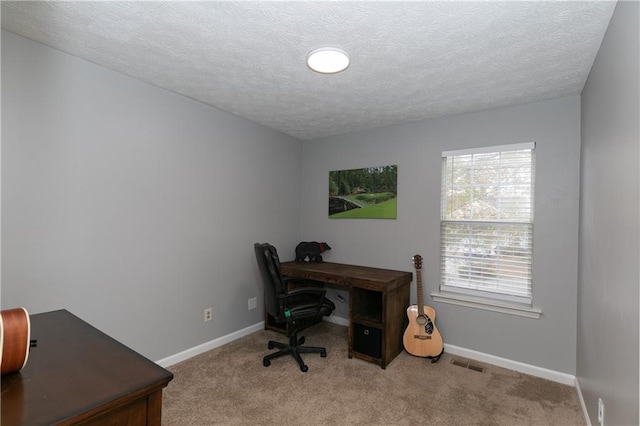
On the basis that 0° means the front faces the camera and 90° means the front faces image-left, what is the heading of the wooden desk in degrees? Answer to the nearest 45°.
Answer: approximately 45°

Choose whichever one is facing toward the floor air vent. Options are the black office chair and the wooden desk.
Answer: the black office chair

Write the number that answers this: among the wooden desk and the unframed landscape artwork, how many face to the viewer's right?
0

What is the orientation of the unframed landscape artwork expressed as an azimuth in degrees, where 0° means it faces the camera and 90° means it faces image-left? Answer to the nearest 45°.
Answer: approximately 45°

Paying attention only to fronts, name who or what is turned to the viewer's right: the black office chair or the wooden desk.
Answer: the black office chair

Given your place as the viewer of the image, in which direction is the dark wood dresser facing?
facing the viewer and to the right of the viewer

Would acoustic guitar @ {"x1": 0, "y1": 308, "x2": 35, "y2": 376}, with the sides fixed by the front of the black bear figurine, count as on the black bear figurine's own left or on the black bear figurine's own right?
on the black bear figurine's own right

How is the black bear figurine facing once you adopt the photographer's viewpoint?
facing to the right of the viewer

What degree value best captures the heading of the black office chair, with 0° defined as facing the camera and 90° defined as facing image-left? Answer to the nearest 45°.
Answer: approximately 270°

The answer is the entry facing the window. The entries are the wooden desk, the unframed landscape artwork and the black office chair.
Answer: the black office chair

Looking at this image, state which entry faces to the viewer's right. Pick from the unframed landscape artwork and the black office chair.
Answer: the black office chair
